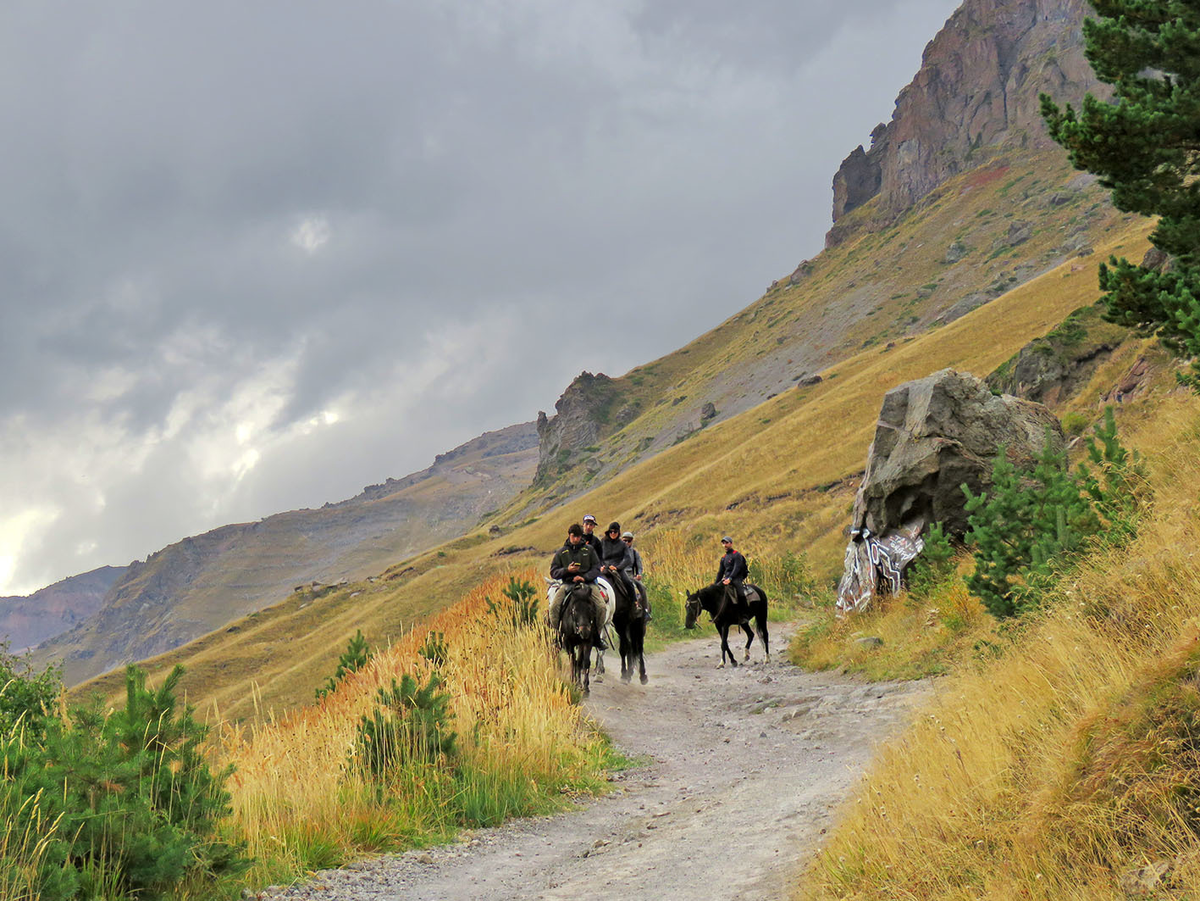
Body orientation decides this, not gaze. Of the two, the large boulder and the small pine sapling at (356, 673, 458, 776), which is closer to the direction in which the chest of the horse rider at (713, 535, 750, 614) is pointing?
the small pine sapling

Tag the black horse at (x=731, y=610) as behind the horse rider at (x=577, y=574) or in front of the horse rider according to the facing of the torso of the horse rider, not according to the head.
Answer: behind

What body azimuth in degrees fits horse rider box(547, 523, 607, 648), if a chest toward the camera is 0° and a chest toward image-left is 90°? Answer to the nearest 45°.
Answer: approximately 0°

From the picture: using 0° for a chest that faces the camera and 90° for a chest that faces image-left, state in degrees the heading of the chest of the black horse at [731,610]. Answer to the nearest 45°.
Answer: approximately 45°

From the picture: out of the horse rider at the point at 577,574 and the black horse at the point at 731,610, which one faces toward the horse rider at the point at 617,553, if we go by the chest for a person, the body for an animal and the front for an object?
the black horse

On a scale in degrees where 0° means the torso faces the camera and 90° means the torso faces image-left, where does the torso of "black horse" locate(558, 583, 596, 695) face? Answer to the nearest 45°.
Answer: approximately 0°

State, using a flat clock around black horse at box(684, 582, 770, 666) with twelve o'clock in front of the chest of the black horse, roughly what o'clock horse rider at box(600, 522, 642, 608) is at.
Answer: The horse rider is roughly at 12 o'clock from the black horse.

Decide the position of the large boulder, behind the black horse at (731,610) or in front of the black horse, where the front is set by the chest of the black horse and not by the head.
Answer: behind

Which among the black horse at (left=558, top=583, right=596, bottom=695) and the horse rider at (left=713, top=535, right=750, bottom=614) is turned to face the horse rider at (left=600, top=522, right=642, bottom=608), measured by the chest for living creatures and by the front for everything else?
the horse rider at (left=713, top=535, right=750, bottom=614)

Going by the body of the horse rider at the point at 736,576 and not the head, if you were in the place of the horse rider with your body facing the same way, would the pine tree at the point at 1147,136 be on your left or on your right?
on your left
